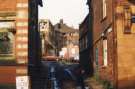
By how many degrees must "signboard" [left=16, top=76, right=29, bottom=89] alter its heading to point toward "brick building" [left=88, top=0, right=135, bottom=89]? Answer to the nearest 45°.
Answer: approximately 135° to its left

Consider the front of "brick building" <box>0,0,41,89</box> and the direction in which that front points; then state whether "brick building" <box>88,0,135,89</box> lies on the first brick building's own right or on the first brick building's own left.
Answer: on the first brick building's own left

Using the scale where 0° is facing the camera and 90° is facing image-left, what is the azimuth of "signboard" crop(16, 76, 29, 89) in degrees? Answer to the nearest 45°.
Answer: approximately 0°
